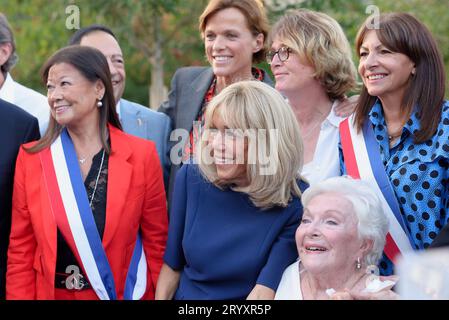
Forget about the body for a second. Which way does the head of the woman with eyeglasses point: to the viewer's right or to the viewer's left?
to the viewer's left

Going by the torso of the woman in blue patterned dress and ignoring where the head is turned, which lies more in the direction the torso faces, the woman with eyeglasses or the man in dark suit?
the man in dark suit

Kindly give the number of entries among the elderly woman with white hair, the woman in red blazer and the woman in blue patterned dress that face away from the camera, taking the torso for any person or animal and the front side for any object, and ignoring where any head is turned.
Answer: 0

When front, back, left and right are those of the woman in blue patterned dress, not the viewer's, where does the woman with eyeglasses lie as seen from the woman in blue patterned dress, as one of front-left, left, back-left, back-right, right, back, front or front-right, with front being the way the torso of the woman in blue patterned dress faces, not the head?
right

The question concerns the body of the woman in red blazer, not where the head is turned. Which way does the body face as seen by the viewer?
toward the camera

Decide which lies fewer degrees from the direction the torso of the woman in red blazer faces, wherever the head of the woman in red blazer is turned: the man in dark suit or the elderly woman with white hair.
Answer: the elderly woman with white hair

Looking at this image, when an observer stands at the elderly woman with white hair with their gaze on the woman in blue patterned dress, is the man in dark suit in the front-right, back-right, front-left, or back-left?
back-left

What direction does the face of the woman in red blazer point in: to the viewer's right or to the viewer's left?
to the viewer's left

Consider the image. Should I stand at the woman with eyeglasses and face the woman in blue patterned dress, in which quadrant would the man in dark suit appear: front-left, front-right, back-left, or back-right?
back-right

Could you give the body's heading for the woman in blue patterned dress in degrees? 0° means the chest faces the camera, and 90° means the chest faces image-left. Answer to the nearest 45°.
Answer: approximately 45°

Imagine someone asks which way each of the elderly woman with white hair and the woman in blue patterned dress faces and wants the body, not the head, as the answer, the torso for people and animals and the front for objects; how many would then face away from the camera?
0

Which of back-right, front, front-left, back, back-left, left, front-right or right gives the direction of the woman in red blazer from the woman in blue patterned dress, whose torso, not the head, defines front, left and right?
front-right
